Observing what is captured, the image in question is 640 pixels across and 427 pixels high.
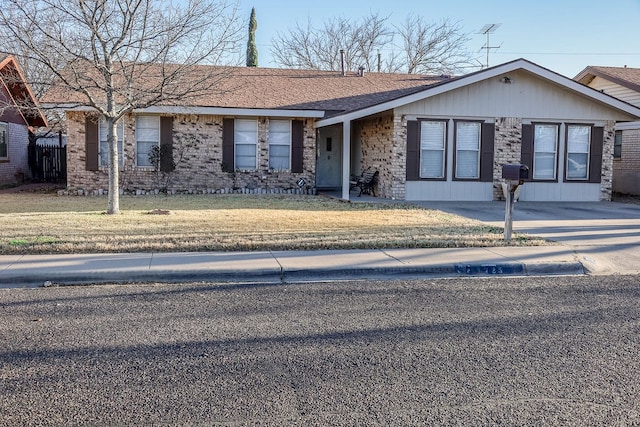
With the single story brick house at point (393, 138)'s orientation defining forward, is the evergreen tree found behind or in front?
behind

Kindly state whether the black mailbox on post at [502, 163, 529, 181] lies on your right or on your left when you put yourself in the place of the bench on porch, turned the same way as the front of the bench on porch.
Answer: on your left

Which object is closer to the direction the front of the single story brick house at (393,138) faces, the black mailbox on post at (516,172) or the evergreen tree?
the black mailbox on post

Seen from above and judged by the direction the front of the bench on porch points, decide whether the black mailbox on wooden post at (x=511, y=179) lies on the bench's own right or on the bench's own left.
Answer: on the bench's own left

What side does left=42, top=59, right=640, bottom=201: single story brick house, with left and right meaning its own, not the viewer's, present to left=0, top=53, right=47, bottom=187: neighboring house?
right

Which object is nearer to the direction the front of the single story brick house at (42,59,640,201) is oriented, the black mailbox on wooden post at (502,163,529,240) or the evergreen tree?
the black mailbox on wooden post

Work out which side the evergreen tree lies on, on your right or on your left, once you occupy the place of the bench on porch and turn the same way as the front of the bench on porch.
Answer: on your right

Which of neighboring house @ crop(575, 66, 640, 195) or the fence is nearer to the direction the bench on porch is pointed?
the fence

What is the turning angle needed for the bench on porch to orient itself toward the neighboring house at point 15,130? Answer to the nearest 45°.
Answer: approximately 45° to its right

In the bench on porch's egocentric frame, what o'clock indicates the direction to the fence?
The fence is roughly at 2 o'clock from the bench on porch.

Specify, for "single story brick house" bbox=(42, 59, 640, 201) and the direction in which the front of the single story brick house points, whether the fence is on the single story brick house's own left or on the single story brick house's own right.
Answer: on the single story brick house's own right

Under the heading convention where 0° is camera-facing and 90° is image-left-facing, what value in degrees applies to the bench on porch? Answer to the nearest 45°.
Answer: approximately 45°

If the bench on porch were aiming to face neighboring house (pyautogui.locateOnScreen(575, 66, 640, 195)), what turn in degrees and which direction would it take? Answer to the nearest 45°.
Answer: approximately 135° to its left
